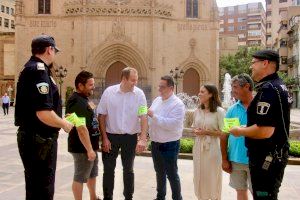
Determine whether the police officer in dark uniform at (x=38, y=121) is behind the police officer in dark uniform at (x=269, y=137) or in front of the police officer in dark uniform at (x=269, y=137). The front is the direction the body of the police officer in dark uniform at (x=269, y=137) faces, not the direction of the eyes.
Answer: in front

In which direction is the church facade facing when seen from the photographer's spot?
facing the viewer

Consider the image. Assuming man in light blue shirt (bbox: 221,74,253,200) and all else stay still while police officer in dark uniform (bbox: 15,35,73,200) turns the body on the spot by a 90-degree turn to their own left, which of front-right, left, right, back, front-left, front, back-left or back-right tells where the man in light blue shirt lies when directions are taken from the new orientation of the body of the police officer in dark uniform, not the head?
right

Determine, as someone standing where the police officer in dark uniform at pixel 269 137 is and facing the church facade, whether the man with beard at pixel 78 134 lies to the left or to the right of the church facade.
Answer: left

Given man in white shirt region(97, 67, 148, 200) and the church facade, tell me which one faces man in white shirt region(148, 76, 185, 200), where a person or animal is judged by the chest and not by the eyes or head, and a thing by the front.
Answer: the church facade

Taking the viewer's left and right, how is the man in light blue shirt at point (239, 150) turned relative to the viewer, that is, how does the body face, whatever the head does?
facing the viewer and to the left of the viewer

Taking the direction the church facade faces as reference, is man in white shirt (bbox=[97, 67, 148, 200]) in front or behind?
in front

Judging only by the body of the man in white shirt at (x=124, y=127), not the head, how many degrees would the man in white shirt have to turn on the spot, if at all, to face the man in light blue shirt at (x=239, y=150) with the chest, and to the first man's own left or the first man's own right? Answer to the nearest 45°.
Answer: approximately 45° to the first man's own left

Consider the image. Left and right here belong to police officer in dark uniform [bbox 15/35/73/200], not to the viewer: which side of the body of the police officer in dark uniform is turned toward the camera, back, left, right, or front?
right

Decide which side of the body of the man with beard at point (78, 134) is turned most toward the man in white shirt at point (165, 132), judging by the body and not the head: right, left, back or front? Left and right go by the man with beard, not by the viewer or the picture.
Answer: front

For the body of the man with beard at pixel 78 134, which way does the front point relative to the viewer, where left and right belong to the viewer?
facing to the right of the viewer
